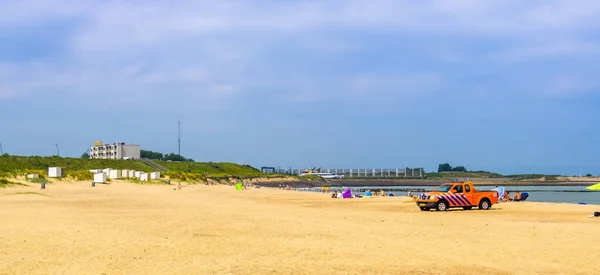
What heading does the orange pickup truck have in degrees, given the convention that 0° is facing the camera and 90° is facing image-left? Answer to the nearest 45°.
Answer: approximately 45°
